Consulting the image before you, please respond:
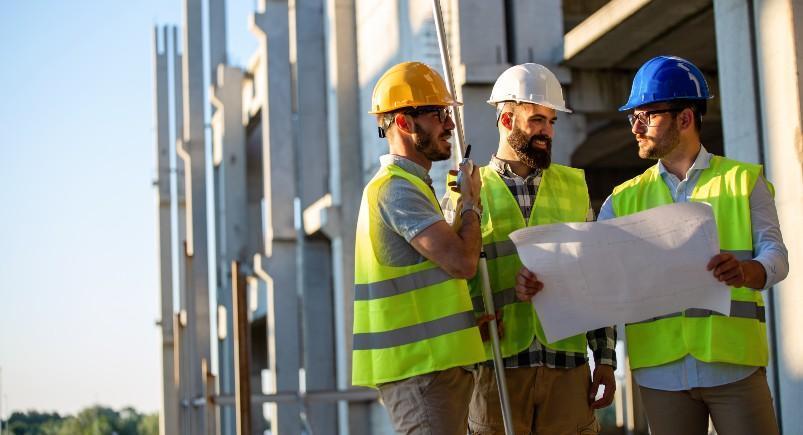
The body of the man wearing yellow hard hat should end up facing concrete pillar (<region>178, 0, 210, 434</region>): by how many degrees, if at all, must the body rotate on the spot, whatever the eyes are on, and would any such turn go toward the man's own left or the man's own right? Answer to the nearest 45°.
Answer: approximately 90° to the man's own left

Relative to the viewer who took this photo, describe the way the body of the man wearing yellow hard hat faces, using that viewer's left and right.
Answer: facing to the right of the viewer

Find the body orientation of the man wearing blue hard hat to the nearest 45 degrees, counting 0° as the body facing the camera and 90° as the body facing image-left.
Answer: approximately 45°

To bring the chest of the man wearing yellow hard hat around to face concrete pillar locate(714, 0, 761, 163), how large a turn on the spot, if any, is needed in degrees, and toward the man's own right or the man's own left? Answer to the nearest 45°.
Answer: approximately 45° to the man's own left

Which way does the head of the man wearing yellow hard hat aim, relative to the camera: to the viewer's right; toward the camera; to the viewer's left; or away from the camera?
to the viewer's right

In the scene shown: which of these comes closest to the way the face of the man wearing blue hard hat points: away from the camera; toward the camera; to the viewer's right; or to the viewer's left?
to the viewer's left

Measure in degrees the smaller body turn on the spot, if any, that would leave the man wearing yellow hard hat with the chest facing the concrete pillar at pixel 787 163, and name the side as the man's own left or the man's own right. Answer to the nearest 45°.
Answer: approximately 45° to the man's own left

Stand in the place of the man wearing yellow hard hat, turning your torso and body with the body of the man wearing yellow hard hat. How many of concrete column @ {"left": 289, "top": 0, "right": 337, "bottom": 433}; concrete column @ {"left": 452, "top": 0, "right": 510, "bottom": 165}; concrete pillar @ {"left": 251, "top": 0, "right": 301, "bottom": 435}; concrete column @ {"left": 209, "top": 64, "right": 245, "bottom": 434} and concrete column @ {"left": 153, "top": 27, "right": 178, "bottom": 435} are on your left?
5

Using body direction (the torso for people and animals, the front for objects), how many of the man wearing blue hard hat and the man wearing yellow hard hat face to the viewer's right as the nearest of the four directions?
1

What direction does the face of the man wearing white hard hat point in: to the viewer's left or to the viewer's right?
to the viewer's right

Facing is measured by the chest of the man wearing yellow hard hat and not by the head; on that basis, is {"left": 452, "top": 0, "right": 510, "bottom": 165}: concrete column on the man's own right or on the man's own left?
on the man's own left

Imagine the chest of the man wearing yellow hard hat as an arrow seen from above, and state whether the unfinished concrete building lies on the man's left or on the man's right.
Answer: on the man's left

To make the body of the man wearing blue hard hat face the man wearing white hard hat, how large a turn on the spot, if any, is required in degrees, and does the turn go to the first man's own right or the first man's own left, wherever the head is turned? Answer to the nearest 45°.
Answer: approximately 90° to the first man's own right
